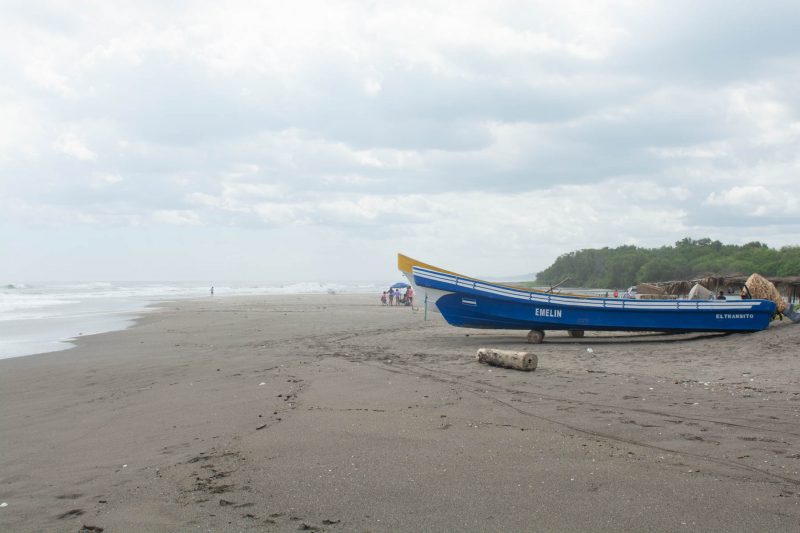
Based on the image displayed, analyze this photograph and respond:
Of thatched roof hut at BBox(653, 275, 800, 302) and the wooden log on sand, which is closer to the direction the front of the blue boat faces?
the wooden log on sand

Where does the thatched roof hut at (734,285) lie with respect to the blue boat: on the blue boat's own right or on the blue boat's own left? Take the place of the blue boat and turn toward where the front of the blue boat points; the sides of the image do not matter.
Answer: on the blue boat's own right

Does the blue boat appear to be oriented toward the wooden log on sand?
no

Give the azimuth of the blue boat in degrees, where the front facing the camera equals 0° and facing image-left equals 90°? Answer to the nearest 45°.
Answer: approximately 90°
